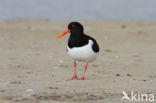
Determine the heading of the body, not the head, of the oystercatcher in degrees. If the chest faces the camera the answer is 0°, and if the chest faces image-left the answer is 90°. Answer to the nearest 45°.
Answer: approximately 45°
